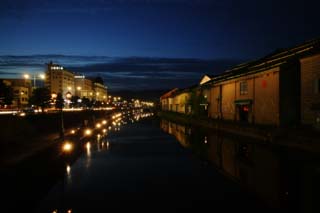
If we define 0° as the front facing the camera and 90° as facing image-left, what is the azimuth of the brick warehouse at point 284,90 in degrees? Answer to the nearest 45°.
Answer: approximately 45°
